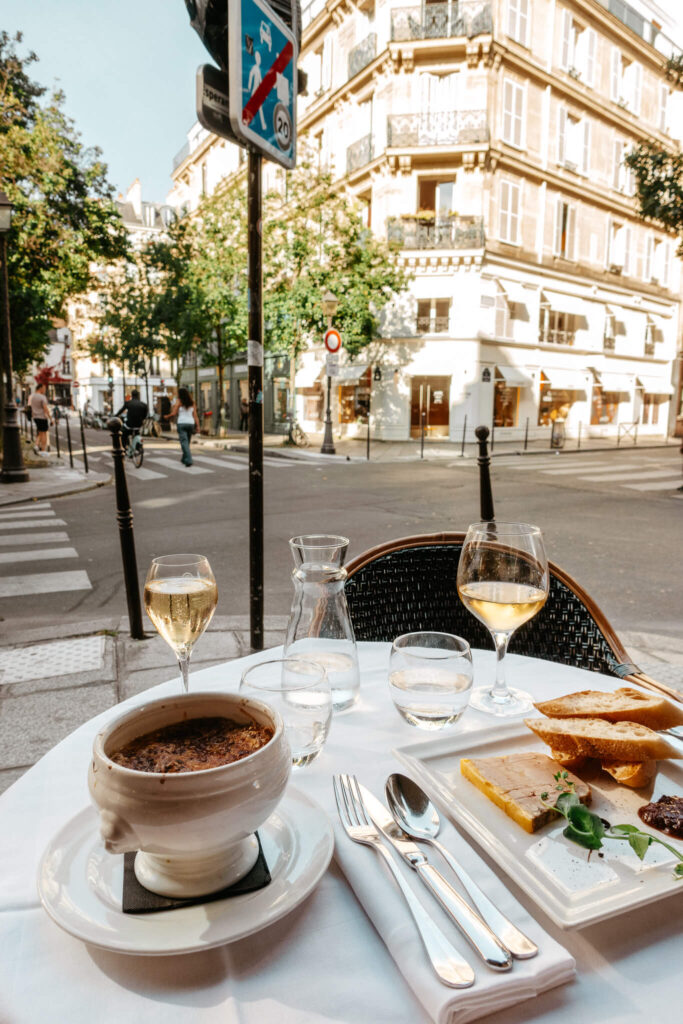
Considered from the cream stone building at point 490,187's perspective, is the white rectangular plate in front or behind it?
in front

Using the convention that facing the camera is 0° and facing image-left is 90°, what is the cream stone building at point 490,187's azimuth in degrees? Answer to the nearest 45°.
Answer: approximately 0°

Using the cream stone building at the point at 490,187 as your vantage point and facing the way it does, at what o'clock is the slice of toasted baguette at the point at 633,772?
The slice of toasted baguette is roughly at 12 o'clock from the cream stone building.

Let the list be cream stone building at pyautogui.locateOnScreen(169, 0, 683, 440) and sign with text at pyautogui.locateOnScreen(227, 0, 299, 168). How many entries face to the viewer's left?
0

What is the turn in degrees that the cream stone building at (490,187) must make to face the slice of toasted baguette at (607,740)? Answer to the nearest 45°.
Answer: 0° — it already faces it

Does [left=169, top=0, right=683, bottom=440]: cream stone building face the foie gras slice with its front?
yes

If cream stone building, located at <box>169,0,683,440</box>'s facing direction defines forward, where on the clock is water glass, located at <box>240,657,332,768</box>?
The water glass is roughly at 12 o'clock from the cream stone building.

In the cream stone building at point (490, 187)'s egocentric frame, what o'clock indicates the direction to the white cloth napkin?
The white cloth napkin is roughly at 12 o'clock from the cream stone building.

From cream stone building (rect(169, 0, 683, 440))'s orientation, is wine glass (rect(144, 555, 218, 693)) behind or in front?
in front
